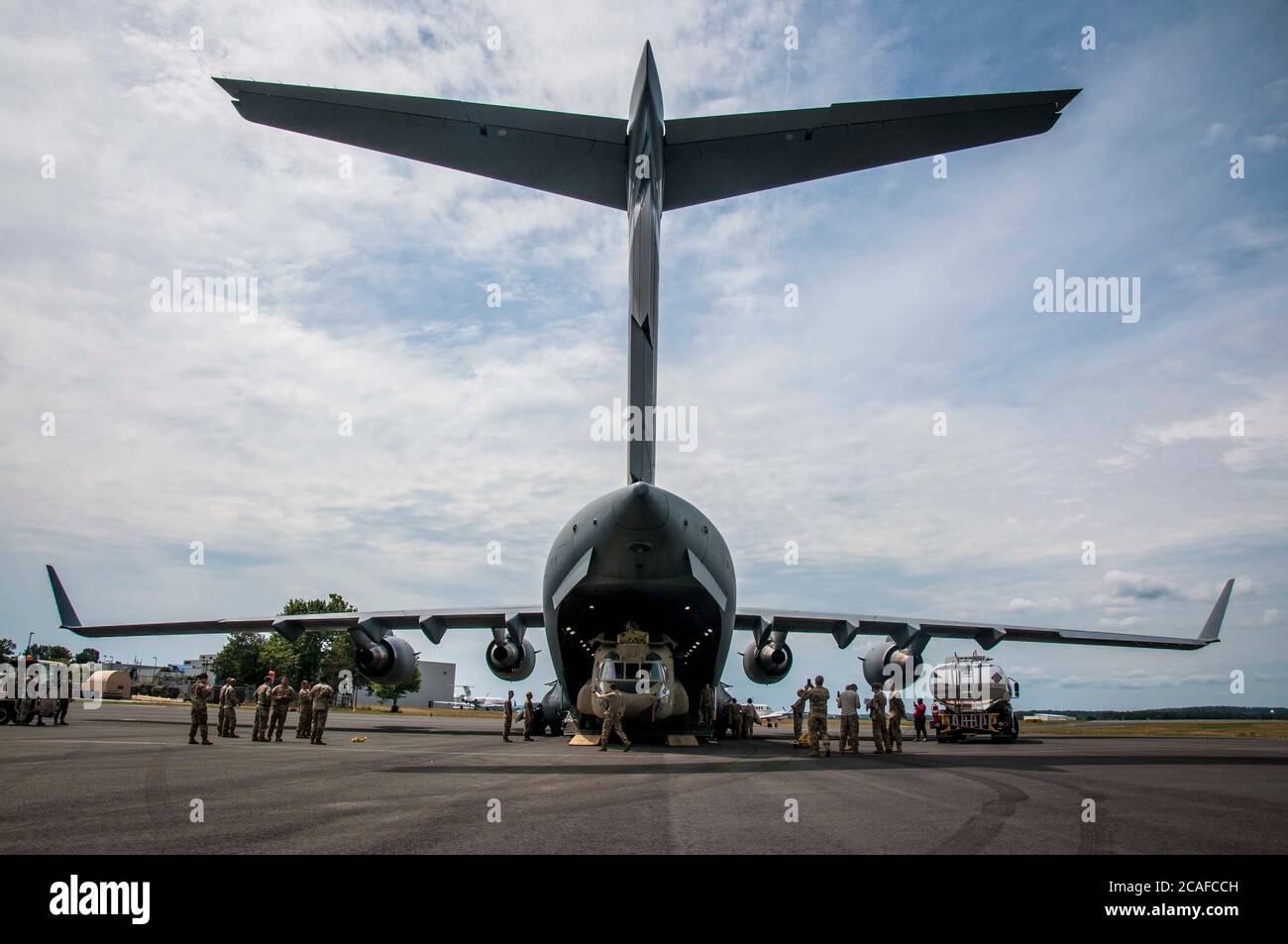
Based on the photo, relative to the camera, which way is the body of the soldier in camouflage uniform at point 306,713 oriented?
to the viewer's left

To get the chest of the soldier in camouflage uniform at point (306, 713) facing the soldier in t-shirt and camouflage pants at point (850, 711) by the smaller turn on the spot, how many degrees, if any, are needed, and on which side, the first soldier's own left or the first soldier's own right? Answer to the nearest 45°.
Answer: approximately 90° to the first soldier's own left

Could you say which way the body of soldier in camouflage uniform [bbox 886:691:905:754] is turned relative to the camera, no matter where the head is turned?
to the viewer's left

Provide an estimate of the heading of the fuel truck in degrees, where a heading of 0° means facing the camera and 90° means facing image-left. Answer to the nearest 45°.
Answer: approximately 180°

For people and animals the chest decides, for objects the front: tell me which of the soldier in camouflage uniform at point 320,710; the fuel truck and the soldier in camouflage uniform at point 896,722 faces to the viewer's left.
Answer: the soldier in camouflage uniform at point 896,722

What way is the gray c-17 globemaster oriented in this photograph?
away from the camera
